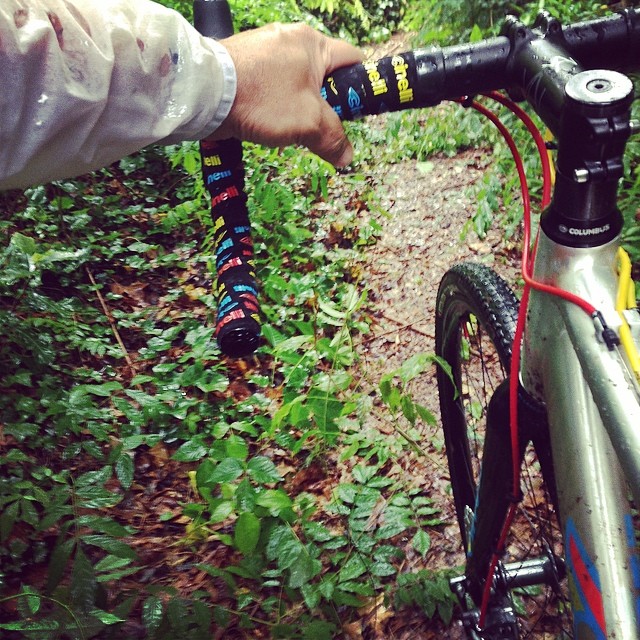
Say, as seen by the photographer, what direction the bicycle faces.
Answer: facing away from the viewer and to the left of the viewer

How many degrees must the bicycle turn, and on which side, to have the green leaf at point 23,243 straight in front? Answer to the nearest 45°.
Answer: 0° — it already faces it
